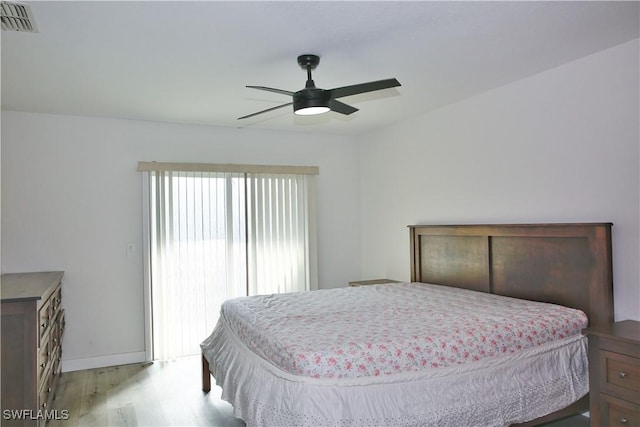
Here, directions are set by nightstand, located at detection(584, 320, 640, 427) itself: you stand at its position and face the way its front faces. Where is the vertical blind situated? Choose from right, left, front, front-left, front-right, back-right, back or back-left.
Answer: front-right

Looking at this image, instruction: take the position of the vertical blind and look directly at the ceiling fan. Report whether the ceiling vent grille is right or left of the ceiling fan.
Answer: right

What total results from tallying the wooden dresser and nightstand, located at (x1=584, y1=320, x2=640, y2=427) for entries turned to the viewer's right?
1

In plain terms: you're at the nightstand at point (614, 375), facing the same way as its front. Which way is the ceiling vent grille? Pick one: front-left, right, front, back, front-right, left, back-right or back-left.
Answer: front

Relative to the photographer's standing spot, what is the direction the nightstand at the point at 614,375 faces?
facing the viewer and to the left of the viewer

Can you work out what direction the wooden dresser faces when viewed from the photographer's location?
facing to the right of the viewer

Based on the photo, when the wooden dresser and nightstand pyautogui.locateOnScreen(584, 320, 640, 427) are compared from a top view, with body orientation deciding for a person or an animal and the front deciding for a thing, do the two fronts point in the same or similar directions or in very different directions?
very different directions

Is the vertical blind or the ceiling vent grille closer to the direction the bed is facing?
the ceiling vent grille

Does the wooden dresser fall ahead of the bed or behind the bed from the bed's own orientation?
ahead

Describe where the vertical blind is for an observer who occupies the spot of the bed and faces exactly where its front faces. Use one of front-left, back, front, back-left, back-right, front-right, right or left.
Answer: right

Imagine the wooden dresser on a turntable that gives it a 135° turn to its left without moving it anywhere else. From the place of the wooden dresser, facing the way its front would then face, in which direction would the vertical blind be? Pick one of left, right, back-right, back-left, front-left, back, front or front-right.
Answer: right

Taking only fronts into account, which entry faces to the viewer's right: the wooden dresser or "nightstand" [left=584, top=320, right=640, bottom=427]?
the wooden dresser

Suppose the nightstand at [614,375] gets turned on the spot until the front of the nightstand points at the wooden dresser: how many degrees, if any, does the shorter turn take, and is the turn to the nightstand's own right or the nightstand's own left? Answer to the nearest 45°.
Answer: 0° — it already faces it

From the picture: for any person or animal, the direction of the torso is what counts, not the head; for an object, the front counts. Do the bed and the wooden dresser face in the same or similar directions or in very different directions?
very different directions

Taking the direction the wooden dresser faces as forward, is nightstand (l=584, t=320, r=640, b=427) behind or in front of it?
in front
